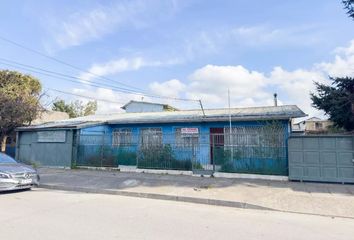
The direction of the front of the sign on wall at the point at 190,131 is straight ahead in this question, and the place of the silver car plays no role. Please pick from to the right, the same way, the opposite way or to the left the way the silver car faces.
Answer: to the left

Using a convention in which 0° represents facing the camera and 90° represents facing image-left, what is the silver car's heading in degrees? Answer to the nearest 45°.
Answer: approximately 315°

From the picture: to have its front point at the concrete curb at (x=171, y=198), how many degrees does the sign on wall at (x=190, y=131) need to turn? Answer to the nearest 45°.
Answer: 0° — it already faces it

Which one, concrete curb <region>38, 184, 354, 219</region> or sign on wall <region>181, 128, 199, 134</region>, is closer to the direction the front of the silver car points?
the concrete curb

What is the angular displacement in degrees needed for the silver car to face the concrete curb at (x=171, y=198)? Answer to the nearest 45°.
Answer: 0° — it already faces it

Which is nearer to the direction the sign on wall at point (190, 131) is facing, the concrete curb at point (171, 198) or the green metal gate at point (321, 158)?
the concrete curb

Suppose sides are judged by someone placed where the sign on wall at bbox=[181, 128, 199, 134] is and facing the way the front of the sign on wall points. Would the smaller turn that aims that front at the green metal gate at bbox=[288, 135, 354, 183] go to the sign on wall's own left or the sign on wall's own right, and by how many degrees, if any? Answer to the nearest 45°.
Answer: approximately 45° to the sign on wall's own left

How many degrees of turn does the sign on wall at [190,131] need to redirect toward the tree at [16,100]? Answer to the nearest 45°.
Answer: approximately 90° to its right

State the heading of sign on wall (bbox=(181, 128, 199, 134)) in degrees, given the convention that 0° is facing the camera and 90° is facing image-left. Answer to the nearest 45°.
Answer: approximately 0°

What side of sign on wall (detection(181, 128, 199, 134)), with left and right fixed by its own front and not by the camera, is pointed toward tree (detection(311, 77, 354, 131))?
left
